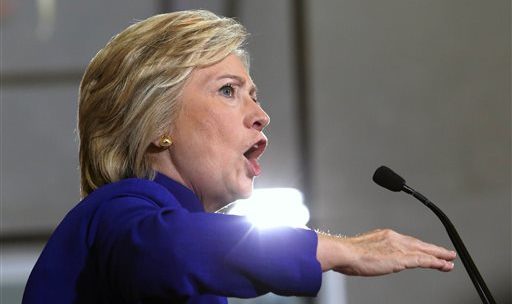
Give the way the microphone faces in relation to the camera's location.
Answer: facing to the left of the viewer

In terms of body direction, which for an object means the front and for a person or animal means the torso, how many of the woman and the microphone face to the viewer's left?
1

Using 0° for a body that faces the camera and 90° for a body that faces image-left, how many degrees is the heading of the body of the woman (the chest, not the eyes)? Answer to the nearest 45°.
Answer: approximately 270°

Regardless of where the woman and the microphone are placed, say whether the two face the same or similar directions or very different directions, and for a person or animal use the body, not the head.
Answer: very different directions
